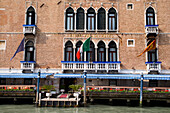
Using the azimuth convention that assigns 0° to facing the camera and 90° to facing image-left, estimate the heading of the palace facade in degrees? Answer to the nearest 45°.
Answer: approximately 0°
